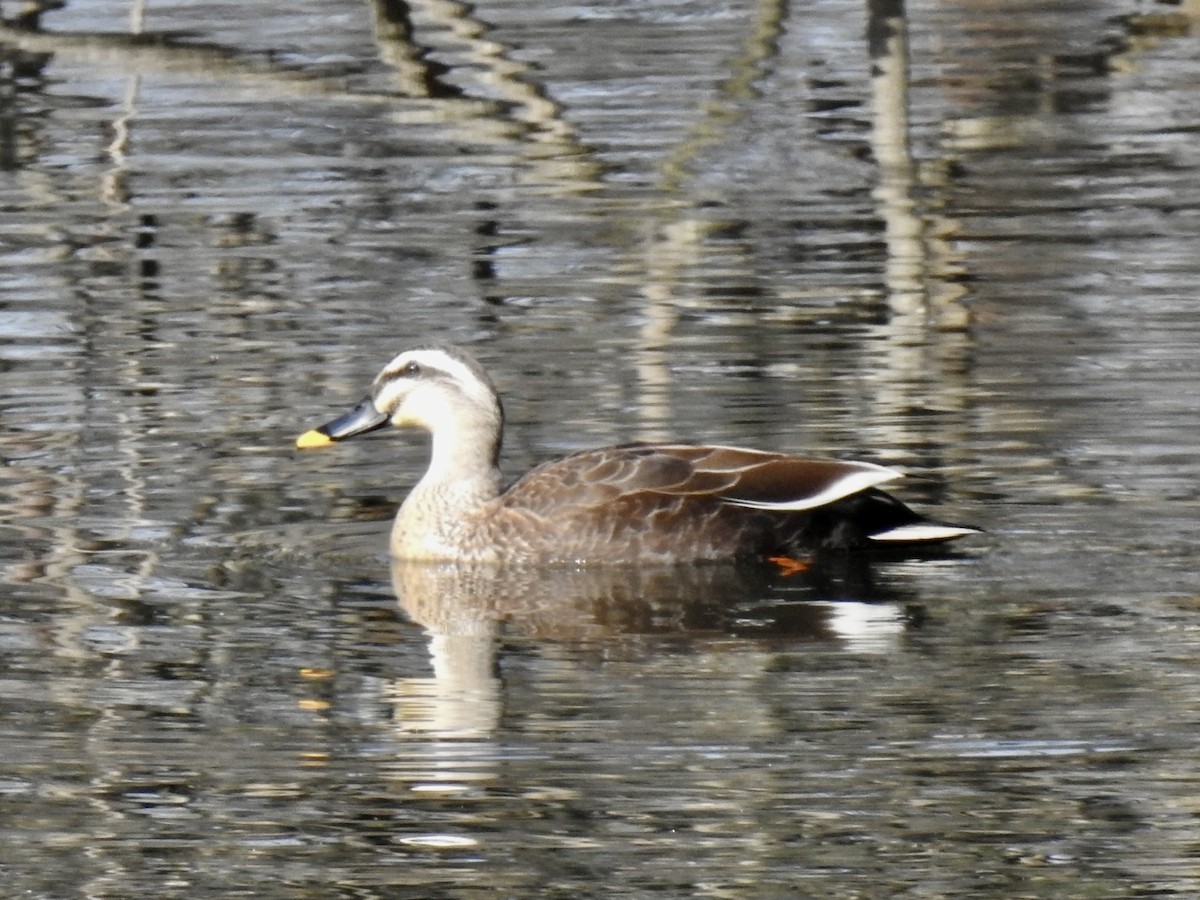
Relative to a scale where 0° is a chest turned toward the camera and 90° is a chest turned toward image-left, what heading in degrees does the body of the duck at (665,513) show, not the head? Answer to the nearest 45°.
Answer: approximately 90°
